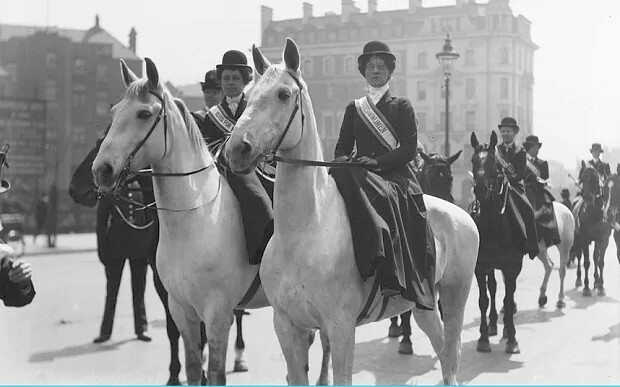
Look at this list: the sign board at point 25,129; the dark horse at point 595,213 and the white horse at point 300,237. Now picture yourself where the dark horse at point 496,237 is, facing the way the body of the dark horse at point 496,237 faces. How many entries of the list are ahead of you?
1

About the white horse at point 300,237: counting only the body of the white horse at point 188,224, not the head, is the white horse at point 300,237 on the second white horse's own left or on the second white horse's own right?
on the second white horse's own left

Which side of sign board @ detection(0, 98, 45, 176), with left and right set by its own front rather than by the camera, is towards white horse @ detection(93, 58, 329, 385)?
front

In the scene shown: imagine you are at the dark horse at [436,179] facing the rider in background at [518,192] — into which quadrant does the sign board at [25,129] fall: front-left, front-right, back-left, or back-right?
back-left

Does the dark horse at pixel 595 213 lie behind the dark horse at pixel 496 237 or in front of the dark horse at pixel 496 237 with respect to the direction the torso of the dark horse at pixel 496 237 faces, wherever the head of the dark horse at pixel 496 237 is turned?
behind

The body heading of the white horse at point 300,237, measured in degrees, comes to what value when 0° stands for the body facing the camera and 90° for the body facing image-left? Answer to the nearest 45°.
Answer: approximately 45°

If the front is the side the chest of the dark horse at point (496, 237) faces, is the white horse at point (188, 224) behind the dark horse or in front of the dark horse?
in front

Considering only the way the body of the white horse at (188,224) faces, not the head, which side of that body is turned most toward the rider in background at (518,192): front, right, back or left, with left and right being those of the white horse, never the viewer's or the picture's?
back

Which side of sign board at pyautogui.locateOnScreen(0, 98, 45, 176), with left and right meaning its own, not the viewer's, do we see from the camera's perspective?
front

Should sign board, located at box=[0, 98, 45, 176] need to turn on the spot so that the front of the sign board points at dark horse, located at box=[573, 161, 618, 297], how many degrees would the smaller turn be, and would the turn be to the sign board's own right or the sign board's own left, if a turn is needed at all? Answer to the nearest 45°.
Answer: approximately 45° to the sign board's own left

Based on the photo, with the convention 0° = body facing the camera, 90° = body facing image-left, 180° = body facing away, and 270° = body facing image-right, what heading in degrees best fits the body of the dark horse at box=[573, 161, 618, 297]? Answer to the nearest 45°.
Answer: approximately 0°
